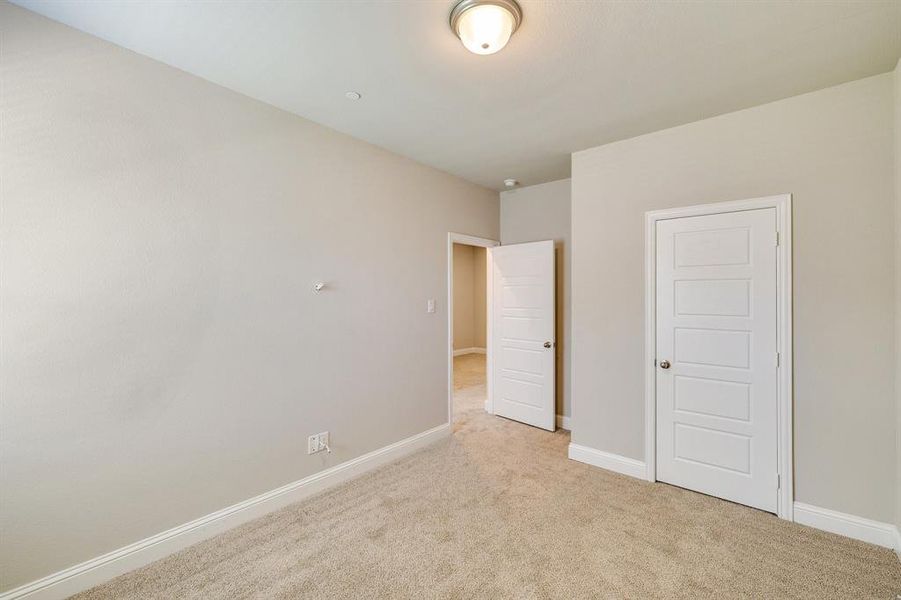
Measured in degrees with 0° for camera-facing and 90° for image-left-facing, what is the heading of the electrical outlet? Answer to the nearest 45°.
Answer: approximately 315°

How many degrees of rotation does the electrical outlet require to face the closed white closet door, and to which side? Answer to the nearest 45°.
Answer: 0° — it already faces it

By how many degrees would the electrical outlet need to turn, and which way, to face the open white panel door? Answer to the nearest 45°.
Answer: approximately 45° to its left

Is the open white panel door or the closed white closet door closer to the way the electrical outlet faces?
the closed white closet door
